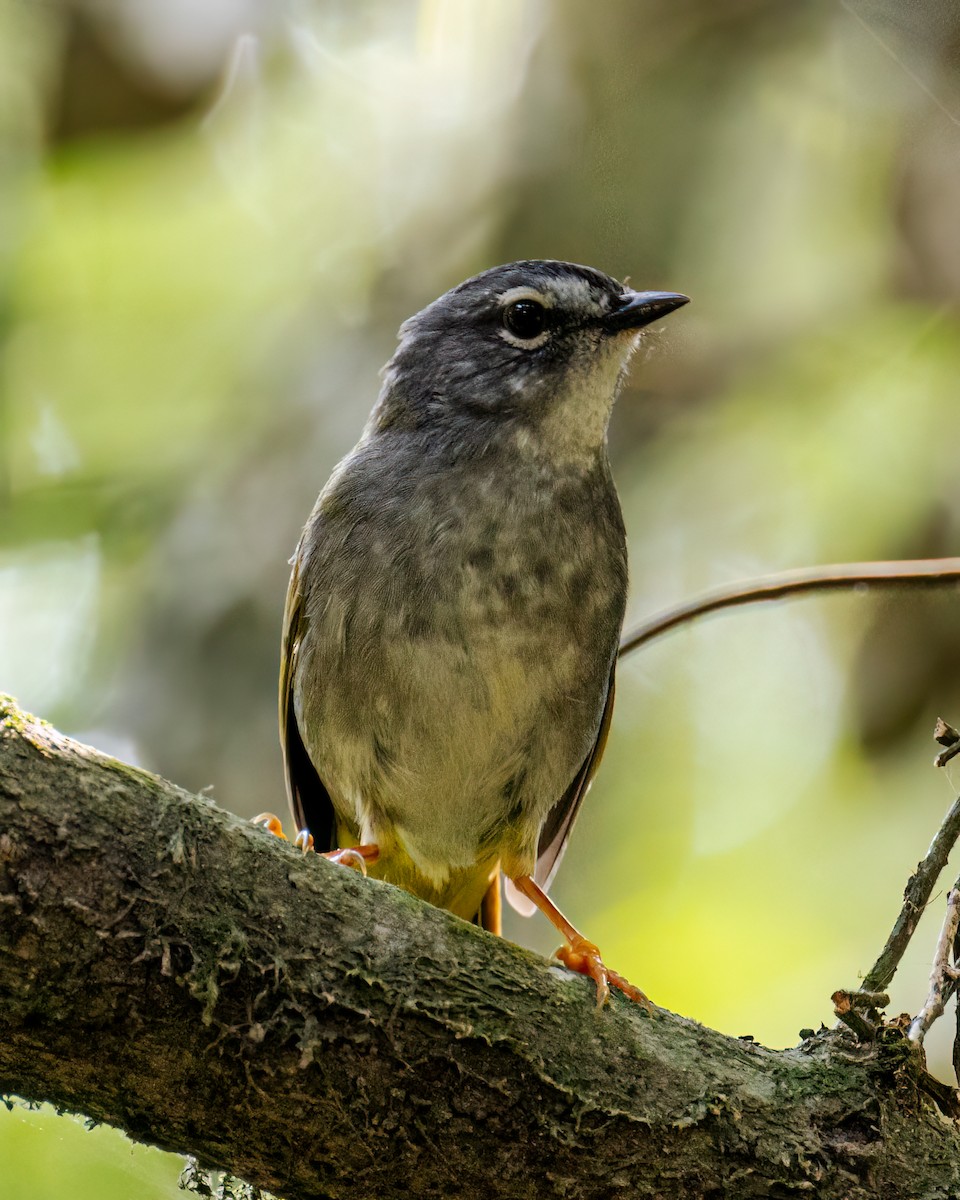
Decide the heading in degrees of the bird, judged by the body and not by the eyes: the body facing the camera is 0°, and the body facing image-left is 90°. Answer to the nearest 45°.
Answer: approximately 0°

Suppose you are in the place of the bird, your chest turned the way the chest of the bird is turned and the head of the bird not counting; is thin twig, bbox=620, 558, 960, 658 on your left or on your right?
on your left
